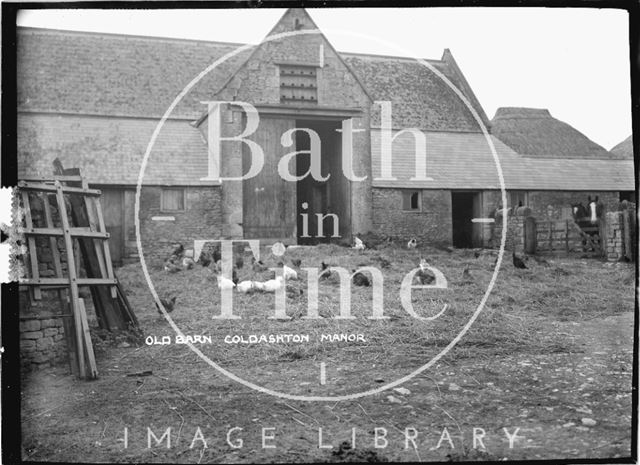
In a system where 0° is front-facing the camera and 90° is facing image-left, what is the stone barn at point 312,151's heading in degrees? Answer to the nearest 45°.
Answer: approximately 0°

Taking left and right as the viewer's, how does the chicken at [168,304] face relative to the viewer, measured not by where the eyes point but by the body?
facing to the left of the viewer
